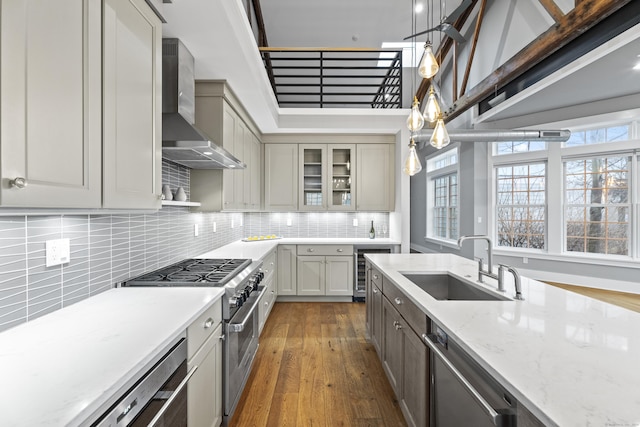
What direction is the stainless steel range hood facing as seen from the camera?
to the viewer's right

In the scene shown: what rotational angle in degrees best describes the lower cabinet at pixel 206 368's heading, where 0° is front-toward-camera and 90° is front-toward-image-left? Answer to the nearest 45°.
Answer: approximately 270°

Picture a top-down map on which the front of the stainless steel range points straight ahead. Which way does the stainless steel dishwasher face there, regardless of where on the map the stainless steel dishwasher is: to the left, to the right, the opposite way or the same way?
the opposite way

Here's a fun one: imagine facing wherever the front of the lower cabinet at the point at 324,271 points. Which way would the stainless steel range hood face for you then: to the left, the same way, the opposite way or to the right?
to the left

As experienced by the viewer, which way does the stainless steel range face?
facing to the right of the viewer

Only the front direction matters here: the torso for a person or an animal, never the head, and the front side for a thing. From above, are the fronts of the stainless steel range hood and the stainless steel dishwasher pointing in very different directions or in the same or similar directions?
very different directions

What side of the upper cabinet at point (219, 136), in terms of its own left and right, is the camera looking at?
right
